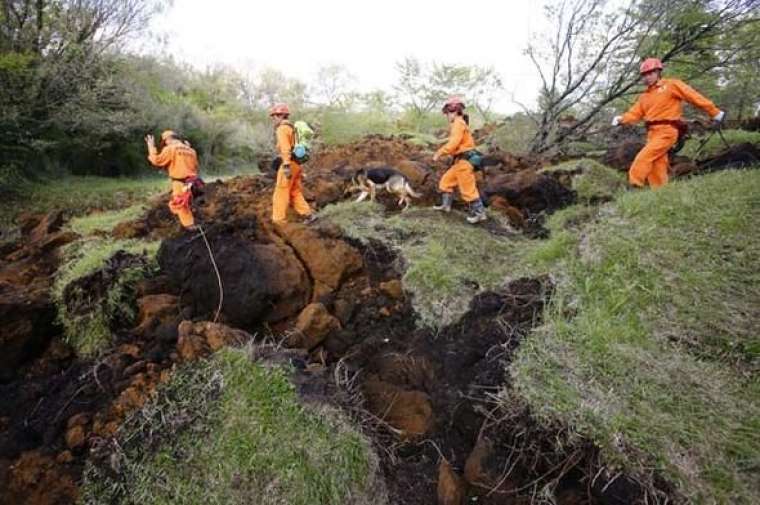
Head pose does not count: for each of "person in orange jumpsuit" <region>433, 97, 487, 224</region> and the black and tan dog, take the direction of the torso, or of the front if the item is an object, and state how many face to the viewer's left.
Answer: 2

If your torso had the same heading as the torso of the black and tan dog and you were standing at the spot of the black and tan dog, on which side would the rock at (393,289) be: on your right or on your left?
on your left

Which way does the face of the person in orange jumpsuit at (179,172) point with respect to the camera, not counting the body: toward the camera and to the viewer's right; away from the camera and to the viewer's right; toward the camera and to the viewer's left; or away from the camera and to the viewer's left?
away from the camera and to the viewer's left

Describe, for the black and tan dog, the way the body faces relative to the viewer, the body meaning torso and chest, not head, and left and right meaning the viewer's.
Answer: facing to the left of the viewer

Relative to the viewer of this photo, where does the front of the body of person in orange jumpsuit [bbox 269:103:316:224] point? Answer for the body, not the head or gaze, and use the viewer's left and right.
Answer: facing to the left of the viewer

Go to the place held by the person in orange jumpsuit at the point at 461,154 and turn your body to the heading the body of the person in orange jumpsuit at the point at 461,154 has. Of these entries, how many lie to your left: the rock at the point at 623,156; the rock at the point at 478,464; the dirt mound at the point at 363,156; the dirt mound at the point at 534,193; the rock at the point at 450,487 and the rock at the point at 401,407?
3

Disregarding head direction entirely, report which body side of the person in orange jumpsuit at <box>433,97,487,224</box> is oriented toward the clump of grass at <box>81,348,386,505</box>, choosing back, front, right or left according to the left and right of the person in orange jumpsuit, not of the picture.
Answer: left

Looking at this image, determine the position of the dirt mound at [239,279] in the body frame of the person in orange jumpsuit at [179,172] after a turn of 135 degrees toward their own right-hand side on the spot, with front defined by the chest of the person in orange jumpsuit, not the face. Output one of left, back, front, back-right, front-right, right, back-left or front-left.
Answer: right

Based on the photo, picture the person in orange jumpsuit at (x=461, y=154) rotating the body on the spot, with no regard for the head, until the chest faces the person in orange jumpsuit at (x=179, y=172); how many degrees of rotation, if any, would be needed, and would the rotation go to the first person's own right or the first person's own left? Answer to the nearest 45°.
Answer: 0° — they already face them

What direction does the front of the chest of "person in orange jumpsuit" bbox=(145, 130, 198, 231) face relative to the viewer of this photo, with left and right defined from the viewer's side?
facing away from the viewer and to the left of the viewer

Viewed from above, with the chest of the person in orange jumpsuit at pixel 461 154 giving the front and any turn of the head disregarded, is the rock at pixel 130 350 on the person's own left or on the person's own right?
on the person's own left

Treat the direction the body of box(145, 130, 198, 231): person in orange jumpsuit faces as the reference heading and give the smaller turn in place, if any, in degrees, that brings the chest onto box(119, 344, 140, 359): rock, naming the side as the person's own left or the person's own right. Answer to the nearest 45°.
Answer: approximately 135° to the person's own left

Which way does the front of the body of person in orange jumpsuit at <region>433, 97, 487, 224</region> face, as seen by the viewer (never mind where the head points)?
to the viewer's left

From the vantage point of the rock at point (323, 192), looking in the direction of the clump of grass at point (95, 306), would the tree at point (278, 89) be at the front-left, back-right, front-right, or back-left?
back-right
